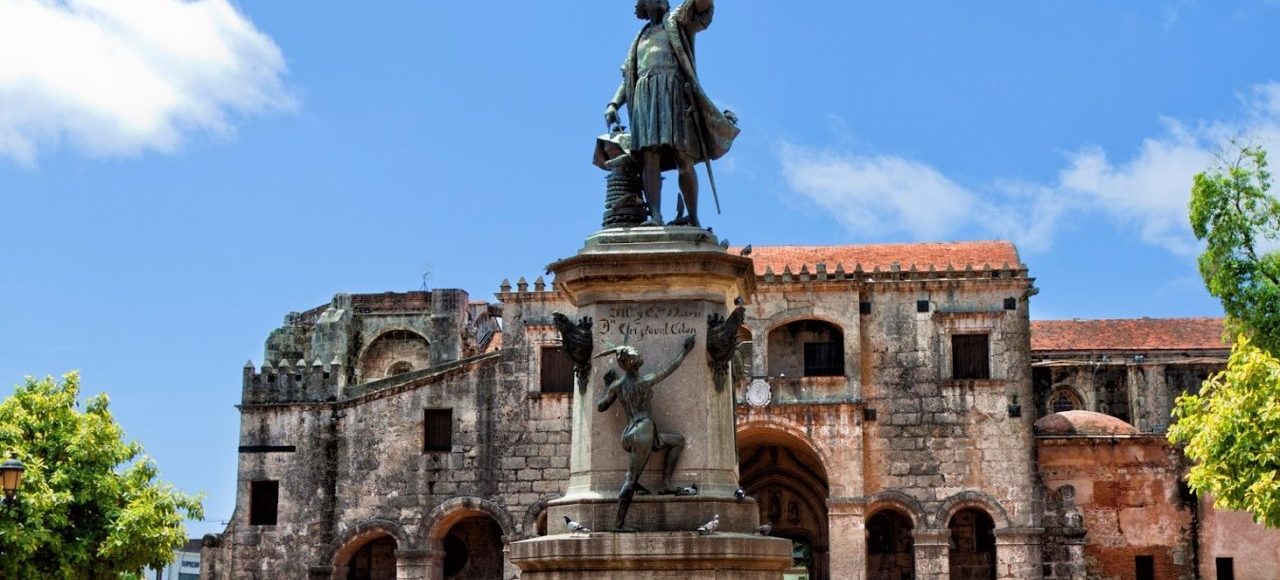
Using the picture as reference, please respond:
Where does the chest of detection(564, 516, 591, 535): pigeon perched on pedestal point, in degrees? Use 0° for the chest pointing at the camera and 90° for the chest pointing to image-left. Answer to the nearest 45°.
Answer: approximately 90°

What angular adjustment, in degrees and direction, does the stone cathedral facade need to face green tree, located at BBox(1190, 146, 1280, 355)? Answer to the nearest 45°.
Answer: approximately 45° to its left

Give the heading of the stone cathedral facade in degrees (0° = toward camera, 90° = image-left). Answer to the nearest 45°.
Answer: approximately 0°

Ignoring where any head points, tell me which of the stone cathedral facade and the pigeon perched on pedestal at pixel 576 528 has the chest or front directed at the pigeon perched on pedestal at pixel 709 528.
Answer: the stone cathedral facade
